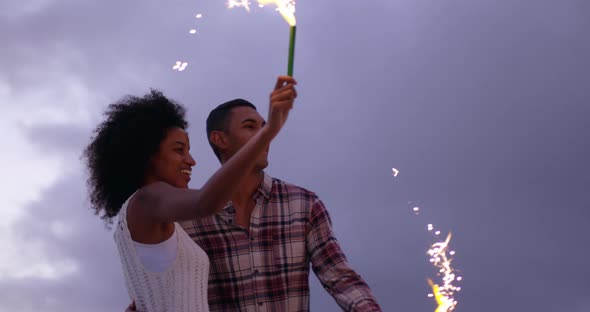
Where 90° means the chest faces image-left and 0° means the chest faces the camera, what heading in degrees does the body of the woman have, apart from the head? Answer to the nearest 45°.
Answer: approximately 270°

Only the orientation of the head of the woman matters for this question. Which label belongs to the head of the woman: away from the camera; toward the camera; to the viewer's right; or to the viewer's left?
to the viewer's right

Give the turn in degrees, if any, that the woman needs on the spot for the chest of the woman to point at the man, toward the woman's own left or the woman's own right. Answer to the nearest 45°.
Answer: approximately 45° to the woman's own left

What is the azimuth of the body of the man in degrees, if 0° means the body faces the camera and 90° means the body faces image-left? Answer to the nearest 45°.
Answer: approximately 0°

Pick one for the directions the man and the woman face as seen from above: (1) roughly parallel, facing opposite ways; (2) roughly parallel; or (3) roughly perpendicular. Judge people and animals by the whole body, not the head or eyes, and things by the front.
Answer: roughly perpendicular
